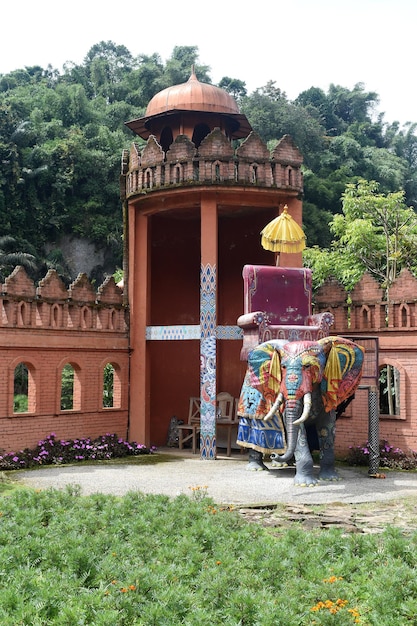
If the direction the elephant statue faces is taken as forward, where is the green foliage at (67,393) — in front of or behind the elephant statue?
behind

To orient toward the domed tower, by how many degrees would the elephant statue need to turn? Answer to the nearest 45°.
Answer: approximately 180°

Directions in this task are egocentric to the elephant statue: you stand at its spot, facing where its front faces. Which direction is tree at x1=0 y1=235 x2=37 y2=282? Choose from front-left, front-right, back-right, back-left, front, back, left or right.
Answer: back

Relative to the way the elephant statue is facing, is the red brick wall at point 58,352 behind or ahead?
behind

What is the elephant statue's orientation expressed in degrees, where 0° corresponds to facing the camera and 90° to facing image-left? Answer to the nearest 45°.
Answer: approximately 315°

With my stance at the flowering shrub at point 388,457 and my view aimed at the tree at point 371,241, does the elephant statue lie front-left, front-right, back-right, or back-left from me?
back-left
